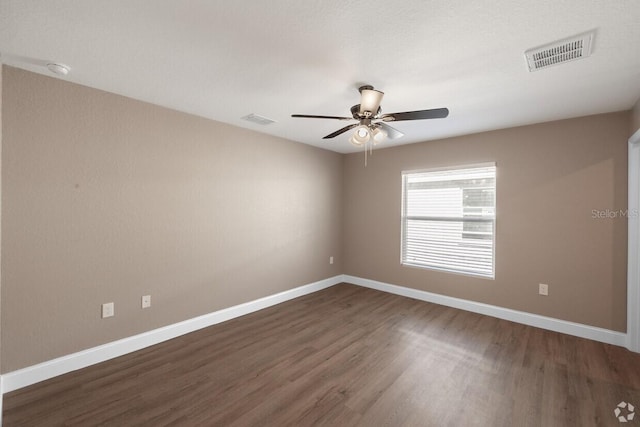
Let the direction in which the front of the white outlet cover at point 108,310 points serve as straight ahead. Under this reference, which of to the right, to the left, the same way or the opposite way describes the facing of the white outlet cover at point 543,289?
to the right

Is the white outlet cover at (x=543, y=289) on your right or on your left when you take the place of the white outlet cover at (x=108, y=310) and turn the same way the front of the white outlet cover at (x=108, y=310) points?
on your left

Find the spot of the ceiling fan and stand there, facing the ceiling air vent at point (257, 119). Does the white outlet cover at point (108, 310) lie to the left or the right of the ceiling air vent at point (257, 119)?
left

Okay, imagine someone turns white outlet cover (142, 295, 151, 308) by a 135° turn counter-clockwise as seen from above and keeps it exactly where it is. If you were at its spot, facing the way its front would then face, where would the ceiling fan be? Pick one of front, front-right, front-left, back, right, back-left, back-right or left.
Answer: right

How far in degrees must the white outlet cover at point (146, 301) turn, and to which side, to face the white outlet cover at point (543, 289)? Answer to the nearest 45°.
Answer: approximately 45° to its left

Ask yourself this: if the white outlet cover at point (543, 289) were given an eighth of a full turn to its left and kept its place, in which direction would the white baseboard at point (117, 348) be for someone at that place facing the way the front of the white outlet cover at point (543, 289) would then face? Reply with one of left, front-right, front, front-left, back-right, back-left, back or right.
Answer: right

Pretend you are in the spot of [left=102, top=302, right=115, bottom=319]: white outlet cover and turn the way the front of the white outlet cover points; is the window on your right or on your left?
on your left
